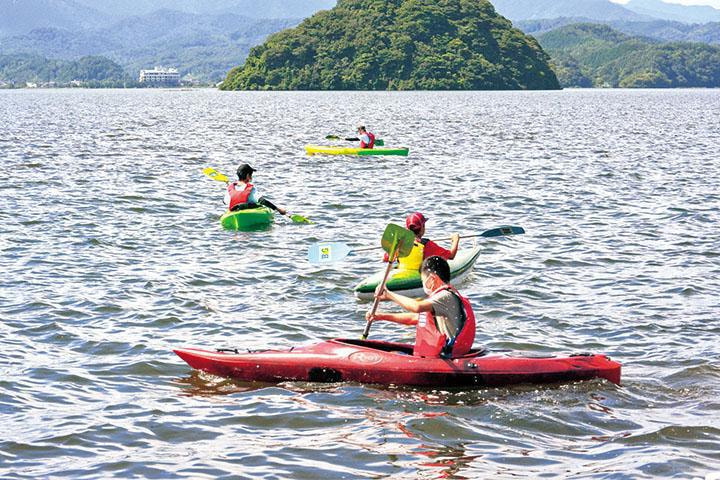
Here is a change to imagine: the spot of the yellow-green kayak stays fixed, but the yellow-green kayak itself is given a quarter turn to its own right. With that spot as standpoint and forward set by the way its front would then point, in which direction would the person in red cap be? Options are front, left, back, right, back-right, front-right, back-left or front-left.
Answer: back

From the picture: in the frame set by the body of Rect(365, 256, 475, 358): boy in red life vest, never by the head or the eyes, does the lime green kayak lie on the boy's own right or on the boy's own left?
on the boy's own right

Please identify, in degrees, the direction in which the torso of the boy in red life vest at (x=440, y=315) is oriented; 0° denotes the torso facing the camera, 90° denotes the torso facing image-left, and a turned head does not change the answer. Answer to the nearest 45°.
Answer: approximately 90°

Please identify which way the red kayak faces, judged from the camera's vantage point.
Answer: facing to the left of the viewer

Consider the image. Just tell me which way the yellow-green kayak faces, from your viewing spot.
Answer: facing to the left of the viewer

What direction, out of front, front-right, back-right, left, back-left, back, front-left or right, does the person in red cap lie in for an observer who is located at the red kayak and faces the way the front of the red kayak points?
right

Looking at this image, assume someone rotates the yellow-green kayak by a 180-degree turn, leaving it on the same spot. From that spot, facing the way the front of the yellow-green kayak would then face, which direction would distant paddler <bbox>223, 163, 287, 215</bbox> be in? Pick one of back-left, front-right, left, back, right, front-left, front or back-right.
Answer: right

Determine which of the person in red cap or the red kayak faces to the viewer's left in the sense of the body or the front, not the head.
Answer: the red kayak

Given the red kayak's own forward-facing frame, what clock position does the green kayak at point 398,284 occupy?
The green kayak is roughly at 3 o'clock from the red kayak.

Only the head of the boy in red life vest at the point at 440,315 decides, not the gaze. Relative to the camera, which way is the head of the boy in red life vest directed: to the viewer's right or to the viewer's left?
to the viewer's left

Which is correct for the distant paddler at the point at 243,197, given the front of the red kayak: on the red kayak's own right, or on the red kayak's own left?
on the red kayak's own right
